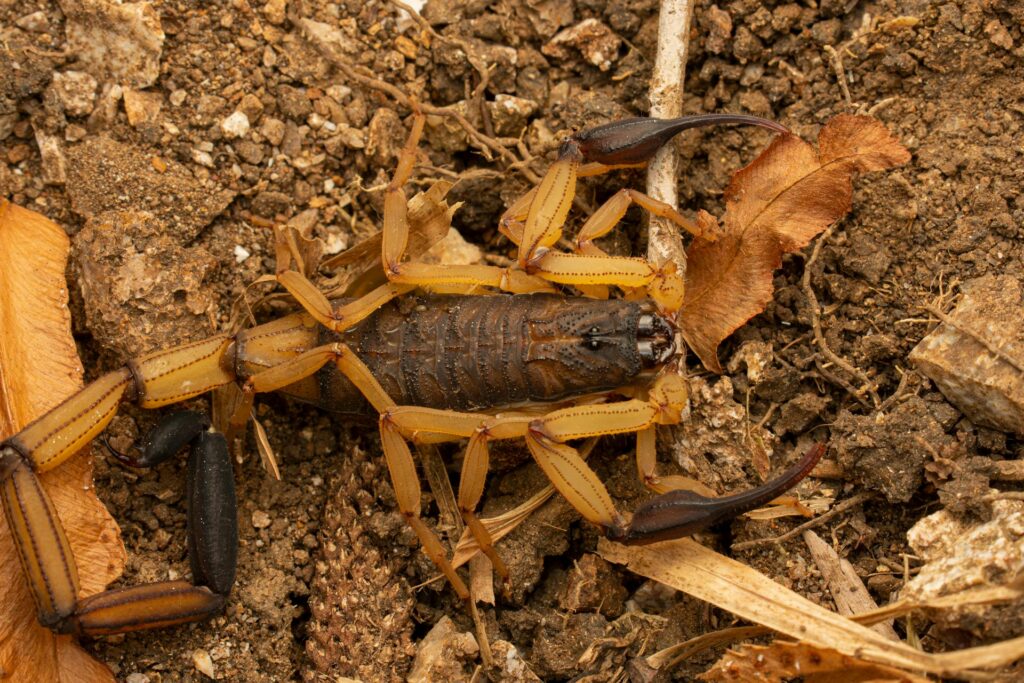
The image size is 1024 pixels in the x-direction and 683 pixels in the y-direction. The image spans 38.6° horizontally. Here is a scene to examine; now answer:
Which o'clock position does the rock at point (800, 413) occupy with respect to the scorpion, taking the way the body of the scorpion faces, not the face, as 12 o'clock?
The rock is roughly at 12 o'clock from the scorpion.

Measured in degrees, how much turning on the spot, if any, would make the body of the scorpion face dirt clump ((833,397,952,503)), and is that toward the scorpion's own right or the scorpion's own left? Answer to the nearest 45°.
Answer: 0° — it already faces it

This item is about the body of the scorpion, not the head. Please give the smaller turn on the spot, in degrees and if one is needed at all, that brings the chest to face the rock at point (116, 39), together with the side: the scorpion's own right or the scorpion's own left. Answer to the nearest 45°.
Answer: approximately 135° to the scorpion's own left

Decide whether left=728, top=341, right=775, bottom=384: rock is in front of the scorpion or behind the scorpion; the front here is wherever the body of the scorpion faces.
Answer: in front

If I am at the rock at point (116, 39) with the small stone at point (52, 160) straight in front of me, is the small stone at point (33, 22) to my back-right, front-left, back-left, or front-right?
front-right

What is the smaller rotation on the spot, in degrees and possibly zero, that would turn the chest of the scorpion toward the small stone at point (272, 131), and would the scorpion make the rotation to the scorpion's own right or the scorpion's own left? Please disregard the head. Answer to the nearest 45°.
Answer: approximately 135° to the scorpion's own left

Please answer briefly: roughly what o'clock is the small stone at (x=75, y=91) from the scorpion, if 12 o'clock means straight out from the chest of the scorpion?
The small stone is roughly at 7 o'clock from the scorpion.

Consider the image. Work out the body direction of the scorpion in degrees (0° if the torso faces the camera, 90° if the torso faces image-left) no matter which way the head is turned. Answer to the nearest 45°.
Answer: approximately 270°

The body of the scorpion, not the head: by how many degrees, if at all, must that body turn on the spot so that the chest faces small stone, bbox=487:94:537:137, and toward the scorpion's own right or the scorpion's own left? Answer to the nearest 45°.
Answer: approximately 90° to the scorpion's own left

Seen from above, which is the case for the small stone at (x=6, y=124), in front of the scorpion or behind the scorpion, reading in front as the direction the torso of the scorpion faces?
behind

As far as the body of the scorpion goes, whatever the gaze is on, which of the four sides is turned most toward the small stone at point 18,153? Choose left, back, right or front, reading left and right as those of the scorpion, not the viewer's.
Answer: back

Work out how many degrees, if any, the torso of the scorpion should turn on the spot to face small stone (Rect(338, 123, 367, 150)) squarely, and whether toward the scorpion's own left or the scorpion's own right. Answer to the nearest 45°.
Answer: approximately 135° to the scorpion's own left

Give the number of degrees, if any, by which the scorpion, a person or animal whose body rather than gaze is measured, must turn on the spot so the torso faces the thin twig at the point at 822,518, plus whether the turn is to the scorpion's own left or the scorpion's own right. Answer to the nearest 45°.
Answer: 0° — it already faces it

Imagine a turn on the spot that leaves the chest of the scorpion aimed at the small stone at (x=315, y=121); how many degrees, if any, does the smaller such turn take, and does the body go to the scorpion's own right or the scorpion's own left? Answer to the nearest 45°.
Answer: approximately 135° to the scorpion's own left

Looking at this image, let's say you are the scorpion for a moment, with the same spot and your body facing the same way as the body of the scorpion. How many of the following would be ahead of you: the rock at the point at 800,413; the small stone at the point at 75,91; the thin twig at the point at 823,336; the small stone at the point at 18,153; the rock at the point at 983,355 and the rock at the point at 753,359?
4

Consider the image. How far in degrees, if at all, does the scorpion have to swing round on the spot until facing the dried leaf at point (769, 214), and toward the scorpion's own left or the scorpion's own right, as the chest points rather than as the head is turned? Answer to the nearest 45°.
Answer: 0° — it already faces it

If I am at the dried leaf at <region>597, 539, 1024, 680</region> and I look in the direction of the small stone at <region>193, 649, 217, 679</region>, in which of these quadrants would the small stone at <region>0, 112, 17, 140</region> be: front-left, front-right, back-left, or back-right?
front-right

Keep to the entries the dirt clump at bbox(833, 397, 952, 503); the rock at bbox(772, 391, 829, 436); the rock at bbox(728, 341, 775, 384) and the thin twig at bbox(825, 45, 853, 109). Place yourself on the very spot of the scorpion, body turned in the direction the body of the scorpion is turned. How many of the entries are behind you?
0

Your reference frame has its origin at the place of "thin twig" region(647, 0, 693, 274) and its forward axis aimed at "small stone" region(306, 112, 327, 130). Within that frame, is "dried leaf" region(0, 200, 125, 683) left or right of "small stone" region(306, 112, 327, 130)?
left
